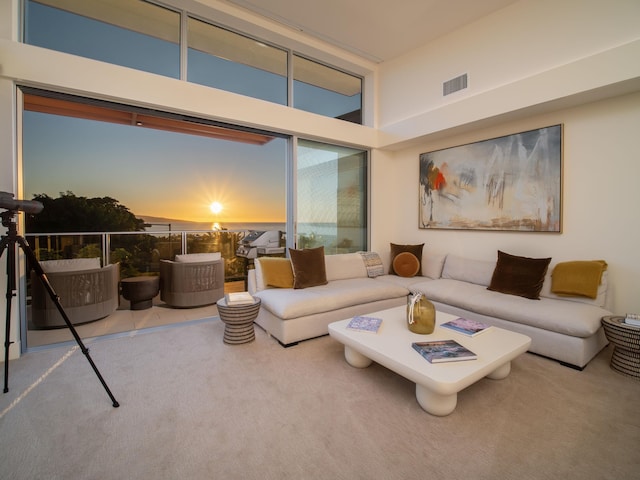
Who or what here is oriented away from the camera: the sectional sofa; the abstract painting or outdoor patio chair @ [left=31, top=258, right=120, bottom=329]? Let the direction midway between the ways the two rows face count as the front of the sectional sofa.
the outdoor patio chair

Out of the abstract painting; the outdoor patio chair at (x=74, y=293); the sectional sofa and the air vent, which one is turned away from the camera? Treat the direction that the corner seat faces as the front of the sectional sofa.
the outdoor patio chair

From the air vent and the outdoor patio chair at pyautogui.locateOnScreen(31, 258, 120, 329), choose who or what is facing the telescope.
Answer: the air vent

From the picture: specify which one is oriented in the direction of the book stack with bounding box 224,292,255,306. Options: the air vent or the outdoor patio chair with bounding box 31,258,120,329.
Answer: the air vent

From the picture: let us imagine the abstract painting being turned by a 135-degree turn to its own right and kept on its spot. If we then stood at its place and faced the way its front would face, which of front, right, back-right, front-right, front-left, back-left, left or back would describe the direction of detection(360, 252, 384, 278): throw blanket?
left

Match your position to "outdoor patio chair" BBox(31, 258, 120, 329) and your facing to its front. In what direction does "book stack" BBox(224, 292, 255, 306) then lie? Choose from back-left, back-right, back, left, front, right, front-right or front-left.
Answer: back-right

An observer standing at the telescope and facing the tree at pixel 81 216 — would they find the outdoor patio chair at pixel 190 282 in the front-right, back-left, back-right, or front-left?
front-right

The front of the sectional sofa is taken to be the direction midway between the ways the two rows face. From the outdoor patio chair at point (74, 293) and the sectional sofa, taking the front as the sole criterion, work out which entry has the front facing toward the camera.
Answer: the sectional sofa

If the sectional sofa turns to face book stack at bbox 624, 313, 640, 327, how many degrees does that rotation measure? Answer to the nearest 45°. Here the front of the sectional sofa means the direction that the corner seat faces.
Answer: approximately 90° to its left

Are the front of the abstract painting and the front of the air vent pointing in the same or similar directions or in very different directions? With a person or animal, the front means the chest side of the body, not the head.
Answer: same or similar directions

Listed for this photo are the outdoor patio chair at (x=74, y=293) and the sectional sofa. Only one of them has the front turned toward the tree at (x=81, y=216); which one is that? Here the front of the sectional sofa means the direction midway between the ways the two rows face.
the outdoor patio chair

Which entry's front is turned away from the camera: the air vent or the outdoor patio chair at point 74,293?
the outdoor patio chair

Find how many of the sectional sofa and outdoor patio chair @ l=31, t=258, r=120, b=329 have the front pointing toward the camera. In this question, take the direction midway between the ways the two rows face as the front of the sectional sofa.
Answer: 1

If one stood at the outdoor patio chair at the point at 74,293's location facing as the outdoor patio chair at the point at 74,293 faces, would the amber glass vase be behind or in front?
behind

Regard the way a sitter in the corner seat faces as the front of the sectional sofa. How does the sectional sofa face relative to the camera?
toward the camera

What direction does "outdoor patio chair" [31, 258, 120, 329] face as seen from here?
away from the camera
